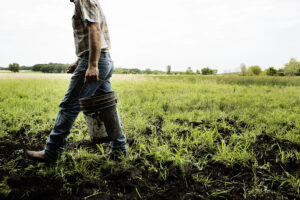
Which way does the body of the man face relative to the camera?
to the viewer's left
